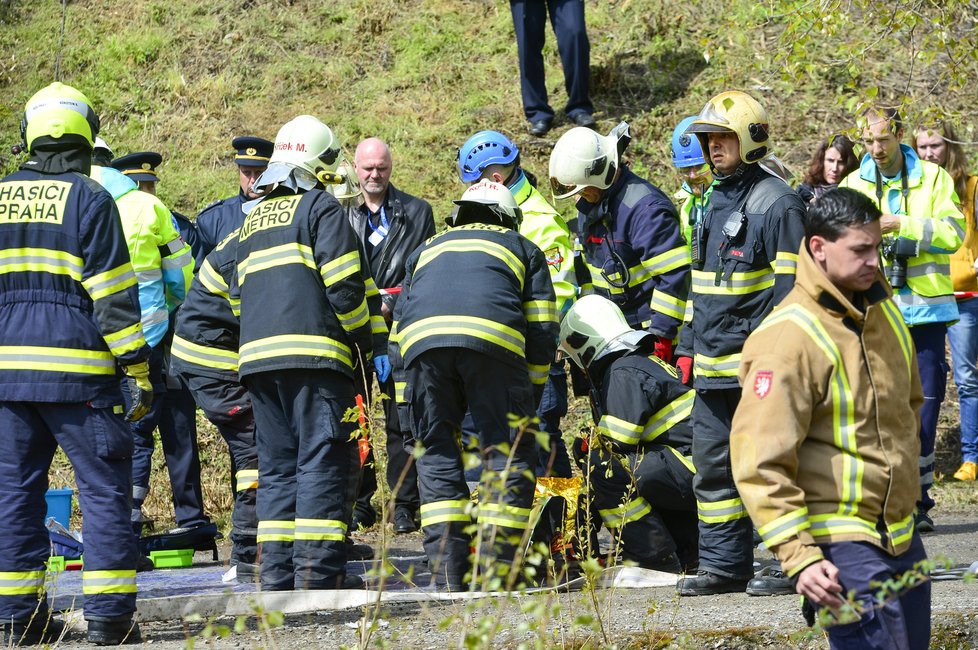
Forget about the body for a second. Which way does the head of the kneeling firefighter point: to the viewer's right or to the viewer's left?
to the viewer's left

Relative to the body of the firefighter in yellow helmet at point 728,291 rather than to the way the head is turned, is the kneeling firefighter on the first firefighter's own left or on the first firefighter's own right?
on the first firefighter's own right

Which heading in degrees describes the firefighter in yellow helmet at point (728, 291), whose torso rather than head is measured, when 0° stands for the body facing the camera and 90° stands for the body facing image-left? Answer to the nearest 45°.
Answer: approximately 45°

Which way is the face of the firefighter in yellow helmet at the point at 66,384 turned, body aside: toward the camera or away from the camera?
away from the camera

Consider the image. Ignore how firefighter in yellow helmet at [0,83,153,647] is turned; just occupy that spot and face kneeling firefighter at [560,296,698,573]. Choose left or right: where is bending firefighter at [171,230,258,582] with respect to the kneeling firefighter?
left

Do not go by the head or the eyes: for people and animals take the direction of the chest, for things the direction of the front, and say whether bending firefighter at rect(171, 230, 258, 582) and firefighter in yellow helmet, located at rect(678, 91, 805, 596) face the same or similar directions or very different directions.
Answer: very different directions

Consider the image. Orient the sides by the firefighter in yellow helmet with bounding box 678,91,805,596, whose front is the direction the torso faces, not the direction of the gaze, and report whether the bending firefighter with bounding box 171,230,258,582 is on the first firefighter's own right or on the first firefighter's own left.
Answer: on the first firefighter's own right

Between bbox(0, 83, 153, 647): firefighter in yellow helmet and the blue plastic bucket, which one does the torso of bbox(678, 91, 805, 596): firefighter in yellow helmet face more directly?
the firefighter in yellow helmet

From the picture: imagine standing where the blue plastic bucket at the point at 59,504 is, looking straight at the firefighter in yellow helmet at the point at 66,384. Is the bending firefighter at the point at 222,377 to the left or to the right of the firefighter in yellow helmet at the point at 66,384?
left

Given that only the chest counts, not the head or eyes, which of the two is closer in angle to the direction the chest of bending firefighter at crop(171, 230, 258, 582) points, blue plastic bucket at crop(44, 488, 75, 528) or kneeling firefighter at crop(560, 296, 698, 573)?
the kneeling firefighter

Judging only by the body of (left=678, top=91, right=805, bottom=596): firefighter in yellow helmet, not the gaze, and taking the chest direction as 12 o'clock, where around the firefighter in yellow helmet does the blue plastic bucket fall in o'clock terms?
The blue plastic bucket is roughly at 2 o'clock from the firefighter in yellow helmet.
